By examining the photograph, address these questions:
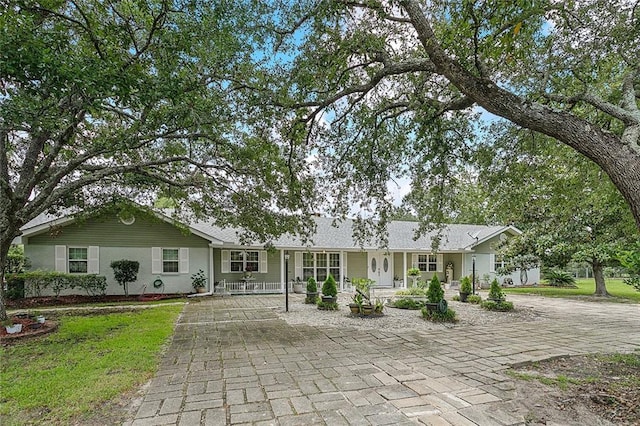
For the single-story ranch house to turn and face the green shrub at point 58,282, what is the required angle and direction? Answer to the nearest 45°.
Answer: approximately 45° to its right

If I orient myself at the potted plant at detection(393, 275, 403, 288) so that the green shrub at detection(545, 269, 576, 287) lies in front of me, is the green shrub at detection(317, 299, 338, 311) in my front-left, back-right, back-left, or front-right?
back-right

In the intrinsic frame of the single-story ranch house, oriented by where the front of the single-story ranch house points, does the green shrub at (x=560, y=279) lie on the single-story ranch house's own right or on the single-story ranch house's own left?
on the single-story ranch house's own left

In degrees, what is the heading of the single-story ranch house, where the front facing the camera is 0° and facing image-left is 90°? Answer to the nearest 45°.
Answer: approximately 0°

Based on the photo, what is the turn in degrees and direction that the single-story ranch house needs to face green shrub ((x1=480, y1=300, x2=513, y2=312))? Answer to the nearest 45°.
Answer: approximately 45° to its left
